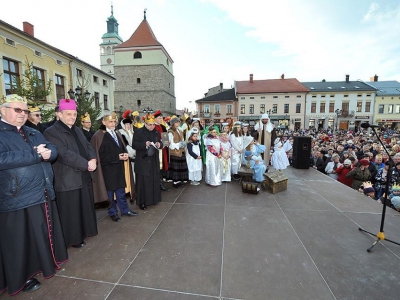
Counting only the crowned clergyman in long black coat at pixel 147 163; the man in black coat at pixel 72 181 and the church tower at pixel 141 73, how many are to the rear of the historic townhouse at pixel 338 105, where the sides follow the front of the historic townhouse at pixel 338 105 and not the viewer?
0

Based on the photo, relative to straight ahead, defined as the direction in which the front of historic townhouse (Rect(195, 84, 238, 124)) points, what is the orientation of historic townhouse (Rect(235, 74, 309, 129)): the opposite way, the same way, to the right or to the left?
the same way

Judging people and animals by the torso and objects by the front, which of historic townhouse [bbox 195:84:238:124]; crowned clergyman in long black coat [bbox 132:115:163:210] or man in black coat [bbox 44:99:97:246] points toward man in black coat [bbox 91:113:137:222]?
the historic townhouse

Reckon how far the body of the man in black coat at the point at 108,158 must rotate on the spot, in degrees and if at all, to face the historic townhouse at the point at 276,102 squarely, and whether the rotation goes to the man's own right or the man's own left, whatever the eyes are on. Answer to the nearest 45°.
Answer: approximately 90° to the man's own left

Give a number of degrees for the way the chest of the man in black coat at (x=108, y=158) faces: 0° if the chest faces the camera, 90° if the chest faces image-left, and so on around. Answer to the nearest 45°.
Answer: approximately 315°

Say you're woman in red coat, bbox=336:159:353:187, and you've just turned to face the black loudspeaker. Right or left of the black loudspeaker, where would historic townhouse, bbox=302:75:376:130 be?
right

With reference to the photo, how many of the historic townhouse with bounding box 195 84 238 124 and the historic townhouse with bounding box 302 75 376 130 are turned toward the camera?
2

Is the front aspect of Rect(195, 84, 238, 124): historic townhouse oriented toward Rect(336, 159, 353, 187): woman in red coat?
yes

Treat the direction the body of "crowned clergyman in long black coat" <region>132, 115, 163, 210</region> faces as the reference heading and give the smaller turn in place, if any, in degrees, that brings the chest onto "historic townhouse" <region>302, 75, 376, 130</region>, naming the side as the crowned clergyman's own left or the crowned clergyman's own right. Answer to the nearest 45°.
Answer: approximately 90° to the crowned clergyman's own left

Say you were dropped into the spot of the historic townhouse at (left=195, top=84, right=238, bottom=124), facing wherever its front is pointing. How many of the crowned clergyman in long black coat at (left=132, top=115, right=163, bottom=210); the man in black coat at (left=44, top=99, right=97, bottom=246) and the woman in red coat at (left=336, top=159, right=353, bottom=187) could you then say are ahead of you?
3

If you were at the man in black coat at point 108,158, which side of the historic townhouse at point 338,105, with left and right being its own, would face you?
front

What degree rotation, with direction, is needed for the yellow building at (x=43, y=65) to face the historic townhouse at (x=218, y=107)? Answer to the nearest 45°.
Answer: approximately 90° to its left

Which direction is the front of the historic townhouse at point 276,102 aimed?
toward the camera

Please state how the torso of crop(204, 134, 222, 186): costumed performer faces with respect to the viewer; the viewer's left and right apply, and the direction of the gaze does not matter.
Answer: facing the viewer and to the right of the viewer

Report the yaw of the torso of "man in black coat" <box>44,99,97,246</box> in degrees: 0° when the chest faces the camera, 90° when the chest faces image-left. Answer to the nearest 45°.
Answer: approximately 315°

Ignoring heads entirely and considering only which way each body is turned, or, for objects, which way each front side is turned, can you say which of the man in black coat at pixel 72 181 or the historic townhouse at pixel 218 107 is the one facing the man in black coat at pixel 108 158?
the historic townhouse

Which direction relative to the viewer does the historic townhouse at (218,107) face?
toward the camera

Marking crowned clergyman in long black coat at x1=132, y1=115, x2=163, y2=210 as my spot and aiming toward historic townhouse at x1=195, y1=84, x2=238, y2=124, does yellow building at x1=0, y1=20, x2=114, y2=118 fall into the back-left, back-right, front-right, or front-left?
front-left

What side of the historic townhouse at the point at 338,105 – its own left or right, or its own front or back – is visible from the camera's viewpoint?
front
